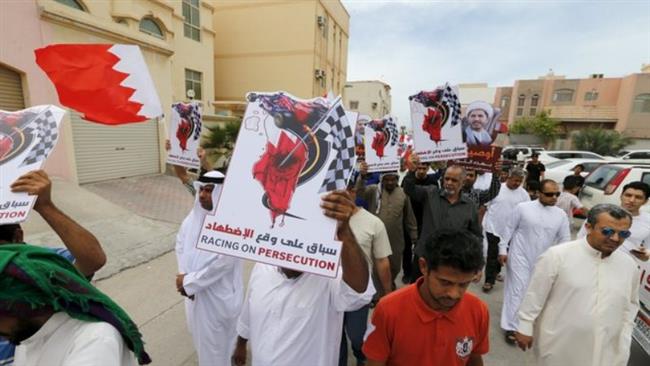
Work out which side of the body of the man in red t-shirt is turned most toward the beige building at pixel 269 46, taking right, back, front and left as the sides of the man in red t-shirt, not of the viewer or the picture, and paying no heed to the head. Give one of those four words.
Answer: back

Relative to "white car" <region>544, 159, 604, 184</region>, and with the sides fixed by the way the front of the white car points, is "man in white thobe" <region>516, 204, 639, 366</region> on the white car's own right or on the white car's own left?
on the white car's own left

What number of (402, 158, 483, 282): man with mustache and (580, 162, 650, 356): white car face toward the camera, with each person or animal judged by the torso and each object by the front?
1

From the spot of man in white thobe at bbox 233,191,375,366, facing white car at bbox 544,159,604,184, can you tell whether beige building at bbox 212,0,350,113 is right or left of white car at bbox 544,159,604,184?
left

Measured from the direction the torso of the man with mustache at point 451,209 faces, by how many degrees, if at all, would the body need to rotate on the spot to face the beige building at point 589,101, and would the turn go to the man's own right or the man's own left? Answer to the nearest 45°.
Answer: approximately 180°
